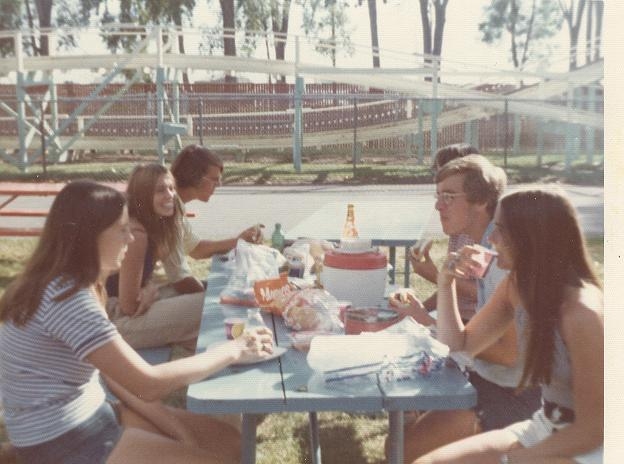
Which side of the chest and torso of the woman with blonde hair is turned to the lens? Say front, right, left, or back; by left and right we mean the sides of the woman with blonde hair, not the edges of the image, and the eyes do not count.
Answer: right

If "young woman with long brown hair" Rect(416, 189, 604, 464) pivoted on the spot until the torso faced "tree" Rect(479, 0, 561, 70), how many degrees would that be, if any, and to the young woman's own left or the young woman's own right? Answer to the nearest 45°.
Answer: approximately 90° to the young woman's own right

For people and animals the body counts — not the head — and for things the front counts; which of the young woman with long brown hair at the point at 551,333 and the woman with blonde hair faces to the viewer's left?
the young woman with long brown hair

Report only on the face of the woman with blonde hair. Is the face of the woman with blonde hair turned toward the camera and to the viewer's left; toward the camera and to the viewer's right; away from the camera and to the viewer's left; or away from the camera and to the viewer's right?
toward the camera and to the viewer's right

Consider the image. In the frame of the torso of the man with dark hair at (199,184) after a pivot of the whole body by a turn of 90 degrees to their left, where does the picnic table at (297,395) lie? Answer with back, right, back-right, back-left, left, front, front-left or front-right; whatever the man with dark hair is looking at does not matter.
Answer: back

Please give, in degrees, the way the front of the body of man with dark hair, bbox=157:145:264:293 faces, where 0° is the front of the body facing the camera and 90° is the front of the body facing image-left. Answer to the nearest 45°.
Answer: approximately 270°

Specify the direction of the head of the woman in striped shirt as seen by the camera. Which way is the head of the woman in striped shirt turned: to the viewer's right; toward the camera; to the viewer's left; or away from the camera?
to the viewer's right

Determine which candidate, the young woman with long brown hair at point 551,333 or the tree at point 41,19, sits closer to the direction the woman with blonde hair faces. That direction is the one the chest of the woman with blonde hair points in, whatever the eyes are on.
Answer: the young woman with long brown hair

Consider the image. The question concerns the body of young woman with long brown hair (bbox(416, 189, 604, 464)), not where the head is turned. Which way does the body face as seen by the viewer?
to the viewer's left

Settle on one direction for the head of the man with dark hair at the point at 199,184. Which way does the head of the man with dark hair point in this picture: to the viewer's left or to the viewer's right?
to the viewer's right

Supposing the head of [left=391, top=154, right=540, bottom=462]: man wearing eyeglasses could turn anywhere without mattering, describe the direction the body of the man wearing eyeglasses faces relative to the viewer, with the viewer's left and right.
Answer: facing to the left of the viewer

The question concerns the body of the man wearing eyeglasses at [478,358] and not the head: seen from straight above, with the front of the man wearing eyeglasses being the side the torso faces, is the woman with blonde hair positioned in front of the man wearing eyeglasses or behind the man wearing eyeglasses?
in front
